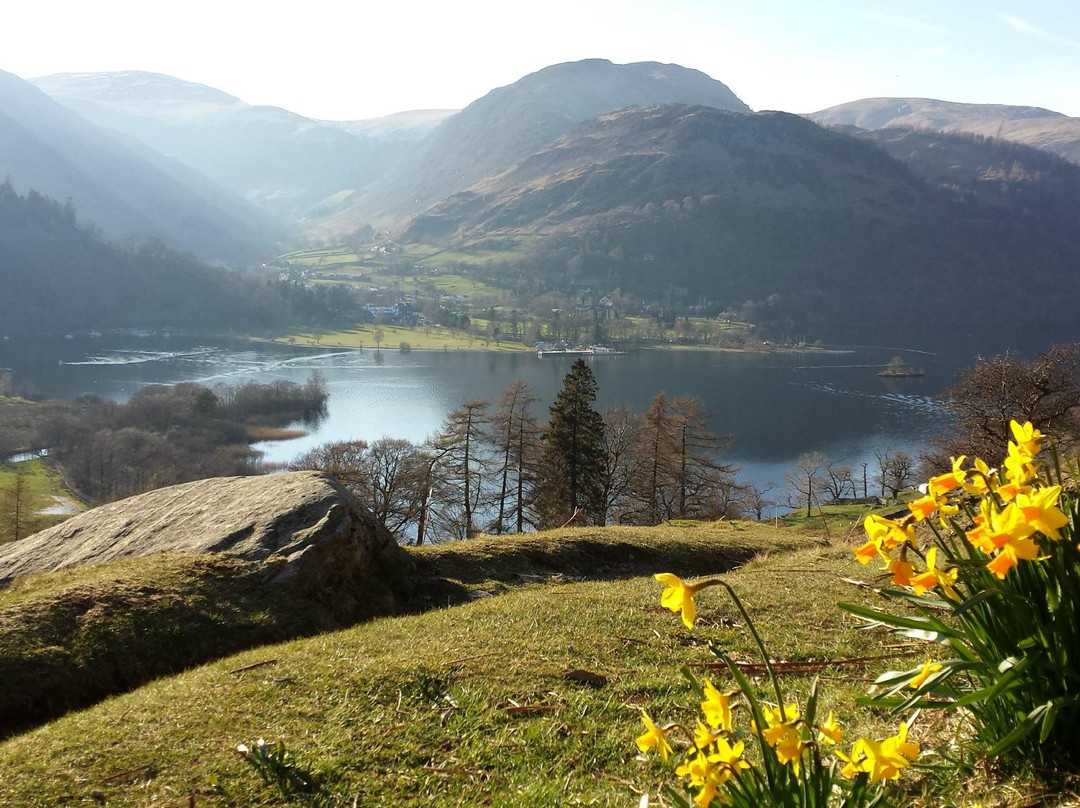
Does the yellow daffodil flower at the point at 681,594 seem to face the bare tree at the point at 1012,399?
no

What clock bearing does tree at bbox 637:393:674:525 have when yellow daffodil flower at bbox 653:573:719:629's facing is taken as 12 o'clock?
The tree is roughly at 3 o'clock from the yellow daffodil flower.

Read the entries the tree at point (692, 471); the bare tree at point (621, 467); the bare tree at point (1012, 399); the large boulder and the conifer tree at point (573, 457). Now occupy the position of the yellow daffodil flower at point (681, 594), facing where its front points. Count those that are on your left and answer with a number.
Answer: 0

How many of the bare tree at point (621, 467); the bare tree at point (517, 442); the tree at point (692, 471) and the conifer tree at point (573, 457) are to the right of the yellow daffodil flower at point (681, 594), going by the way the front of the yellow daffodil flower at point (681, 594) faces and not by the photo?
4

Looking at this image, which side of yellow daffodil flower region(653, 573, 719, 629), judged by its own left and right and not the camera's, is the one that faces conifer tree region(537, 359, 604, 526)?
right

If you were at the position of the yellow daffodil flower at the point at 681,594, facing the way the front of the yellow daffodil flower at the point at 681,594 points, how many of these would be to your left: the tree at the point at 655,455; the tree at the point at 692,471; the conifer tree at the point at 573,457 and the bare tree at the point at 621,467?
0

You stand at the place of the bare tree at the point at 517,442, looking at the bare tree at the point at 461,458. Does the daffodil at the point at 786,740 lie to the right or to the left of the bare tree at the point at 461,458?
left

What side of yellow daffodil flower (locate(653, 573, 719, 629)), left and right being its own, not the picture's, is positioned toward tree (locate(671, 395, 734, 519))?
right

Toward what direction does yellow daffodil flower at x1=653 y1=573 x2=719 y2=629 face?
to the viewer's left

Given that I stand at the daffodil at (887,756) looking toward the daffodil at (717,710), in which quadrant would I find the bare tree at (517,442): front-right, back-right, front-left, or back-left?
front-right
